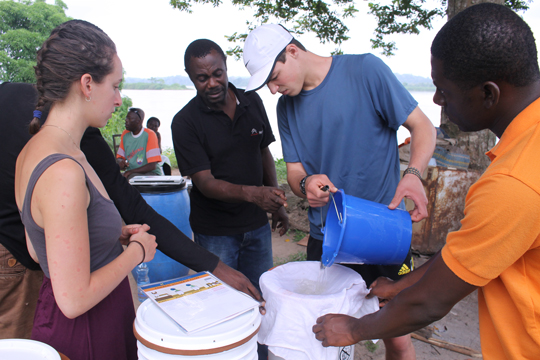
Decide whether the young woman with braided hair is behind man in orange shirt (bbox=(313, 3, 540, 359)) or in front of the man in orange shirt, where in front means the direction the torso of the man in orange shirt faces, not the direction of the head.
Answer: in front

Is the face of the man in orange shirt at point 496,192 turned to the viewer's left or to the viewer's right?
to the viewer's left

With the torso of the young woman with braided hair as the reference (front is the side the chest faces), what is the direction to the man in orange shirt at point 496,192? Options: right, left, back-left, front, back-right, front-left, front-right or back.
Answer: front-right

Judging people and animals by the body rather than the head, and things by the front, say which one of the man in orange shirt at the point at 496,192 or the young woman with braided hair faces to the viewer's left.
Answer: the man in orange shirt

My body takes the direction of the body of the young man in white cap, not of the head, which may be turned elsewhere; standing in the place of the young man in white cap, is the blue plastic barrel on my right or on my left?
on my right

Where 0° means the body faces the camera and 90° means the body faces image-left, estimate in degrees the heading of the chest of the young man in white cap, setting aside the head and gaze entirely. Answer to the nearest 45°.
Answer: approximately 45°

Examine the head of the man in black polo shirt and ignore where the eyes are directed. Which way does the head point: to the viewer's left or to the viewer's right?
to the viewer's right

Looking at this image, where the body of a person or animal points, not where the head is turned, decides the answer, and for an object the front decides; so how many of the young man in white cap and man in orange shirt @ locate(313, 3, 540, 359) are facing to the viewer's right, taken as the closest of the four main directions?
0

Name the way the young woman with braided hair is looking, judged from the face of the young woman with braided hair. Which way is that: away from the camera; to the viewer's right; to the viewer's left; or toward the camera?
to the viewer's right

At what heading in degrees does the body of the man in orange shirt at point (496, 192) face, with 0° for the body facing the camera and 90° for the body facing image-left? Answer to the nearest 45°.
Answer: approximately 90°

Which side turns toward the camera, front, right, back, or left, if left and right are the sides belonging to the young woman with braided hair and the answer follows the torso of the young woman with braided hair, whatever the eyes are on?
right

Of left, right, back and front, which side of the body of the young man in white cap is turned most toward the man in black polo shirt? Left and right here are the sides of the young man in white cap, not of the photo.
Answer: right

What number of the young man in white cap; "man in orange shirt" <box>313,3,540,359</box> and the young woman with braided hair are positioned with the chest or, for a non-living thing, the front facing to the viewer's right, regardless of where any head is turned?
1

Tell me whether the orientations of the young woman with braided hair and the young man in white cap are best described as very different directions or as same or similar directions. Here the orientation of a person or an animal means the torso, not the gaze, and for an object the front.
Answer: very different directions

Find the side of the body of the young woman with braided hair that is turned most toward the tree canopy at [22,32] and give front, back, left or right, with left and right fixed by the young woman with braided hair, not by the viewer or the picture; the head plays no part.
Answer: left

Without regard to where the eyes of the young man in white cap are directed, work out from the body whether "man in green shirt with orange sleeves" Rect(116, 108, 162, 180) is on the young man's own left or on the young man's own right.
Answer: on the young man's own right
